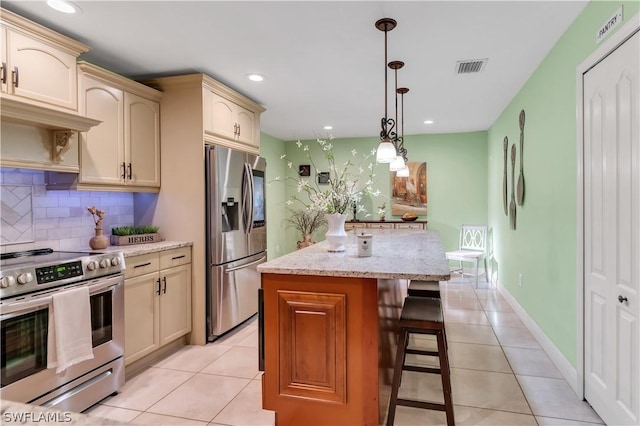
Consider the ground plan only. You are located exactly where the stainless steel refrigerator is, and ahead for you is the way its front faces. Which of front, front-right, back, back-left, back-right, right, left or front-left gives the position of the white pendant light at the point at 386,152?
front

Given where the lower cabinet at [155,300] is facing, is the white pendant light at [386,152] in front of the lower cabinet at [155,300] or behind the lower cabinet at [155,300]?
in front

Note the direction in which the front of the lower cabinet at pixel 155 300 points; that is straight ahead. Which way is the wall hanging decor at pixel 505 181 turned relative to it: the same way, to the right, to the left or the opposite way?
the opposite way

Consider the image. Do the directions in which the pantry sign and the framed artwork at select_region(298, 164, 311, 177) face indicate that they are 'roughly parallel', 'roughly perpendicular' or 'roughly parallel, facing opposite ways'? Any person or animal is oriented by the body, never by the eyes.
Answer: roughly perpendicular

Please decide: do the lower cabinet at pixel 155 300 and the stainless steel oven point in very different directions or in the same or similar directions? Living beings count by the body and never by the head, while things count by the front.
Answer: same or similar directions

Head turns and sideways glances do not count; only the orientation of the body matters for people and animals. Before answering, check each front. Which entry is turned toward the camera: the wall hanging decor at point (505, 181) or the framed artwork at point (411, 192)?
the framed artwork

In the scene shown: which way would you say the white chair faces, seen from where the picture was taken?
facing the viewer and to the left of the viewer

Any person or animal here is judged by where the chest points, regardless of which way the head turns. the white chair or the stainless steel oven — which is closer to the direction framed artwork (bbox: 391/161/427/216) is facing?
the stainless steel oven

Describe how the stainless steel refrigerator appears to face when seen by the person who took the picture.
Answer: facing the viewer and to the right of the viewer

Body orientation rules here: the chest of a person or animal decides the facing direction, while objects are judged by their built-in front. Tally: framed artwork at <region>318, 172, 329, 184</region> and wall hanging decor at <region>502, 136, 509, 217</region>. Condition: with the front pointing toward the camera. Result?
1

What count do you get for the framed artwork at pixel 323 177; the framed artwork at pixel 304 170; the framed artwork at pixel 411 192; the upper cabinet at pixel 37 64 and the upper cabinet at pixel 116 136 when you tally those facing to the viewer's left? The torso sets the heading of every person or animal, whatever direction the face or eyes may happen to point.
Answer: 0

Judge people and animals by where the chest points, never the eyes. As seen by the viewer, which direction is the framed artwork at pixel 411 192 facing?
toward the camera

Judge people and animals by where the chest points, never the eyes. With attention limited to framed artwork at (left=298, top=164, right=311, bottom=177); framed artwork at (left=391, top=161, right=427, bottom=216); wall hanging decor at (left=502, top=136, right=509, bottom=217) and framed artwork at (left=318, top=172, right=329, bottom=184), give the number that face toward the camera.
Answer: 3

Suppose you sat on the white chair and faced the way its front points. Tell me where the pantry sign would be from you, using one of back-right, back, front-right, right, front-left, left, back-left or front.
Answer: front-left

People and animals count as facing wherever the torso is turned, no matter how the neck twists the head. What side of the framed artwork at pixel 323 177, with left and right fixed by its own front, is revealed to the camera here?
front

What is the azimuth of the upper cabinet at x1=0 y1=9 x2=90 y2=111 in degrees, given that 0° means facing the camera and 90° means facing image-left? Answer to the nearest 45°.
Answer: approximately 315°

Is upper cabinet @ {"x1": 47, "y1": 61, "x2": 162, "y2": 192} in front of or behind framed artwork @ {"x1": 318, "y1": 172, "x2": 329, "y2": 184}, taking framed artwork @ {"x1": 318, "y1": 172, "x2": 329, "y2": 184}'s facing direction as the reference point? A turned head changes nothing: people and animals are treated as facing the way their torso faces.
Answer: in front
